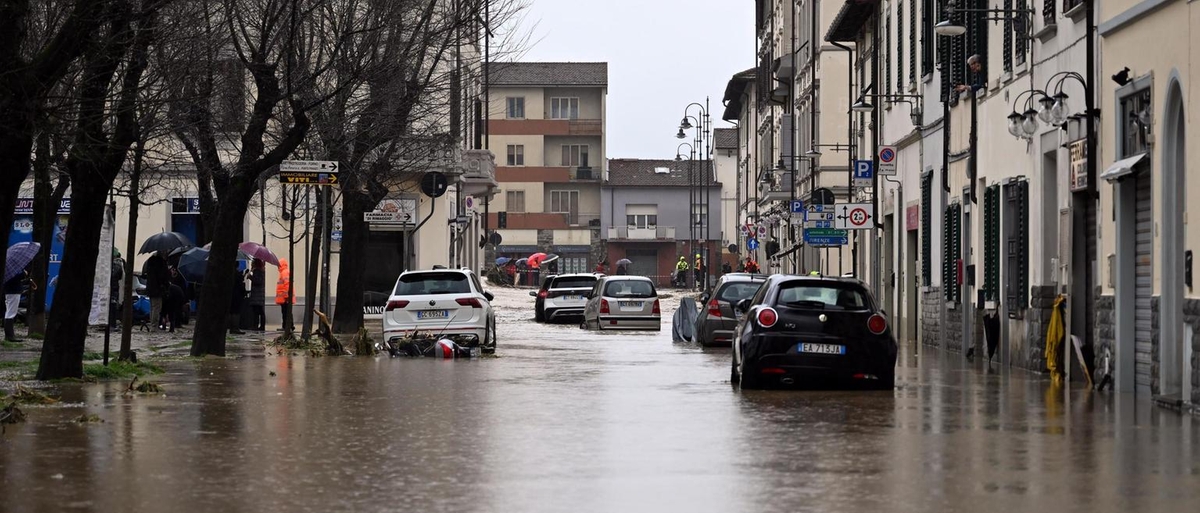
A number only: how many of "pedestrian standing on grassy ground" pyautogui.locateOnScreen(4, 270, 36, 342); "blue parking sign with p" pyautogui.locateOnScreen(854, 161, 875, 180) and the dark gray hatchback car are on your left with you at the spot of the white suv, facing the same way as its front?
1

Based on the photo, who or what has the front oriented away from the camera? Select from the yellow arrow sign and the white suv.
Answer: the white suv

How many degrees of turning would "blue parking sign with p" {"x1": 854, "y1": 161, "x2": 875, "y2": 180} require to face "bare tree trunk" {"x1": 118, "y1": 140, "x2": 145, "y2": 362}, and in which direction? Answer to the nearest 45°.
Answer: approximately 45° to its right

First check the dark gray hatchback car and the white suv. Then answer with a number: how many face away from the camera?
2

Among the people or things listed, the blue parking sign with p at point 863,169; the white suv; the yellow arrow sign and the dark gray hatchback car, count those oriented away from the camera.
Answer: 2

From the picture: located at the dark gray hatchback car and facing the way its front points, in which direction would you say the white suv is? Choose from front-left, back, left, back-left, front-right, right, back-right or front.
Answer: back-left

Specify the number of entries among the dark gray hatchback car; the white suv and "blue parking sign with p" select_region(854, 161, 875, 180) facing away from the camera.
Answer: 2

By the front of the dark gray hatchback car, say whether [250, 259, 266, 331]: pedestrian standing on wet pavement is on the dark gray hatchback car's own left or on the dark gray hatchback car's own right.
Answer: on the dark gray hatchback car's own left

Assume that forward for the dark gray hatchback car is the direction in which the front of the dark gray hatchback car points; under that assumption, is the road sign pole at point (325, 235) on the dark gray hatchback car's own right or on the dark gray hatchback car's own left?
on the dark gray hatchback car's own left

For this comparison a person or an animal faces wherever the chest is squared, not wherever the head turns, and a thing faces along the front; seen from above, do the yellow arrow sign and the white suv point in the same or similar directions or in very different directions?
very different directions

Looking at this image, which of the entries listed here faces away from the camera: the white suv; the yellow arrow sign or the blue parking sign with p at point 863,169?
the white suv
